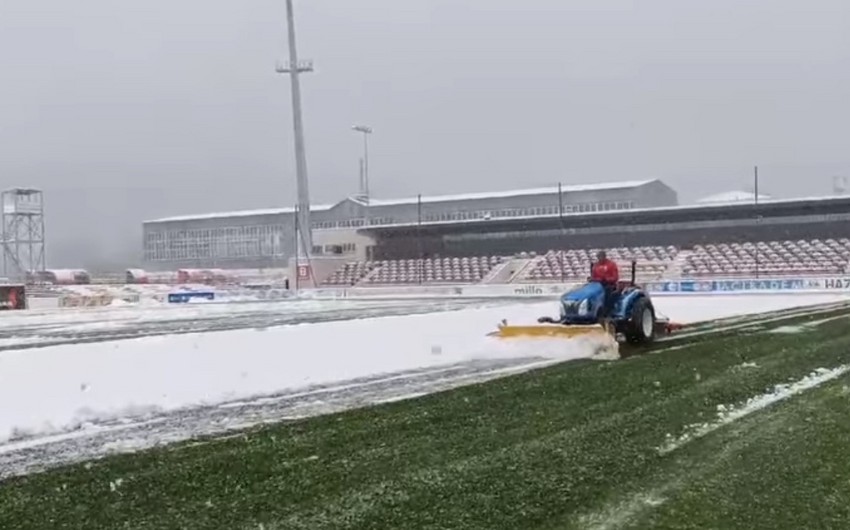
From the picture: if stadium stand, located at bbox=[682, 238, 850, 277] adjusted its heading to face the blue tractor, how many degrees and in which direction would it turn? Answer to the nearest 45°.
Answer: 0° — it already faces it

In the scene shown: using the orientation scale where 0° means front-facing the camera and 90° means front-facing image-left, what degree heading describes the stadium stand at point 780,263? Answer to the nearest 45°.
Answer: approximately 0°

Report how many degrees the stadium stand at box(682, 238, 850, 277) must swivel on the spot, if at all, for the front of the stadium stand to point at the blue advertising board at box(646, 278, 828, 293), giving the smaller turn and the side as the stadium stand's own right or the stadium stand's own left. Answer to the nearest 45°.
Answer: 0° — it already faces it

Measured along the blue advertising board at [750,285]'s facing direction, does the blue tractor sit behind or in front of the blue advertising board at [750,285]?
in front

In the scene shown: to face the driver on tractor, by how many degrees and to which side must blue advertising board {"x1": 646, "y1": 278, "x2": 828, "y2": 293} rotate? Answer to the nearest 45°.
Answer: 0° — it already faces them

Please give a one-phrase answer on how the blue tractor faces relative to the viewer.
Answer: facing the viewer and to the left of the viewer

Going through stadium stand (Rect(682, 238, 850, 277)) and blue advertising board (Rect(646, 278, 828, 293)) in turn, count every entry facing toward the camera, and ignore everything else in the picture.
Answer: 2

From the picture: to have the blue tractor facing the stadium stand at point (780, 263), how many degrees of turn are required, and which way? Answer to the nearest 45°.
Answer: approximately 135° to its right

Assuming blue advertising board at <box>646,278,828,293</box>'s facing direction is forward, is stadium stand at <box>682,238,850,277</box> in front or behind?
behind
